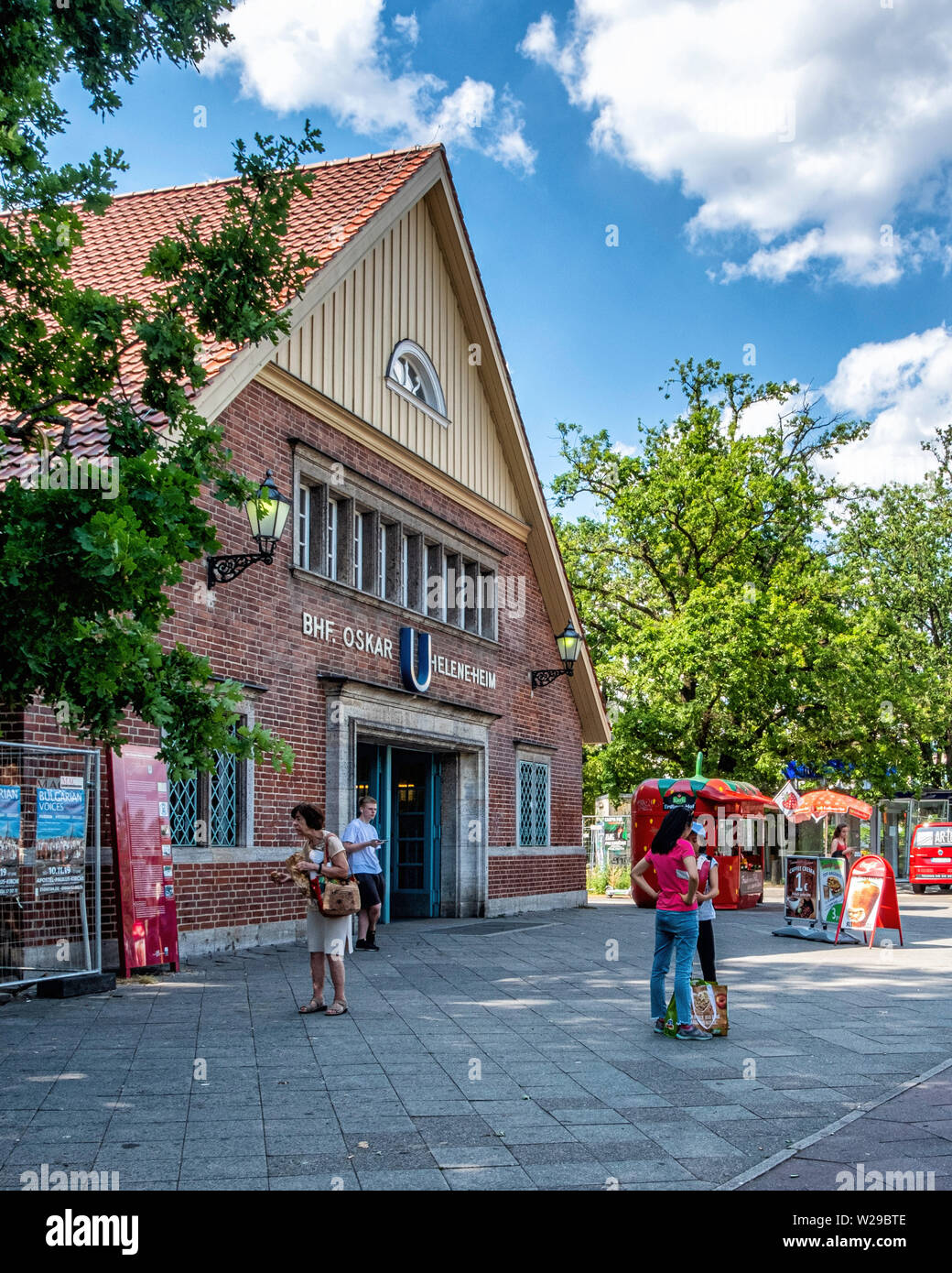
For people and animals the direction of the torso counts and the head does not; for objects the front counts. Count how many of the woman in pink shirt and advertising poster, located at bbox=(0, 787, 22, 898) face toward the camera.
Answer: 1

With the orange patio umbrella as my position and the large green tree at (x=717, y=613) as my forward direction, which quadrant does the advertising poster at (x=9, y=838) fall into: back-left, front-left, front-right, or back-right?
back-left

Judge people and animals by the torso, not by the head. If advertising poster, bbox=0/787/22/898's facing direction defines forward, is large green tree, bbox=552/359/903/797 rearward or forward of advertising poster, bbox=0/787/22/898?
rearward

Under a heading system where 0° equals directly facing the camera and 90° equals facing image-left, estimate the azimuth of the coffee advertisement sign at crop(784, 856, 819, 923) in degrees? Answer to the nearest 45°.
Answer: approximately 0°

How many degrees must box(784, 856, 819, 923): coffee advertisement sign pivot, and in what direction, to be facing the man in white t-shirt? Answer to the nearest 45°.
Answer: approximately 45° to its right

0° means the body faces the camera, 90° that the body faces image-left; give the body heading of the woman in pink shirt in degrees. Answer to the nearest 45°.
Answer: approximately 225°

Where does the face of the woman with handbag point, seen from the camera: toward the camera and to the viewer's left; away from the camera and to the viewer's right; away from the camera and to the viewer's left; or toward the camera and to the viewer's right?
toward the camera and to the viewer's left

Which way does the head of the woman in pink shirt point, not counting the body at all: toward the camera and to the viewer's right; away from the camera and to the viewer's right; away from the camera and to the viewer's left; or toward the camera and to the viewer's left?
away from the camera and to the viewer's right

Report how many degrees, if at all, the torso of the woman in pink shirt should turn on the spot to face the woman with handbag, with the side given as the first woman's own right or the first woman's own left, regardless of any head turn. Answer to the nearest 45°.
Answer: approximately 135° to the first woman's own left

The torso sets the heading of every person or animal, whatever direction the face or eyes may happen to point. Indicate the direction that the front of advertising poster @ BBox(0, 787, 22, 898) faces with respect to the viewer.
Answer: facing the viewer

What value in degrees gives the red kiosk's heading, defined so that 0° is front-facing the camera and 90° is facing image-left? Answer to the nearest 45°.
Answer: approximately 315°

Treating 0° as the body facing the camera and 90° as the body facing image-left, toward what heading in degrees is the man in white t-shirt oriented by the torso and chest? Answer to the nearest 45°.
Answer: approximately 315°

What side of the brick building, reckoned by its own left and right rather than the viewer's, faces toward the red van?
left

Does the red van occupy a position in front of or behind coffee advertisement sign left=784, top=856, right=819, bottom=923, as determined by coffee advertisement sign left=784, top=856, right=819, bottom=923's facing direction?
behind

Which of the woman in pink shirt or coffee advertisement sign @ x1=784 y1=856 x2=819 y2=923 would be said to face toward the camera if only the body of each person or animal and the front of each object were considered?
the coffee advertisement sign

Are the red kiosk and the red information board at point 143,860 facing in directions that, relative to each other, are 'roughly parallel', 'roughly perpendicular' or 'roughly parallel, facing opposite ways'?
roughly parallel

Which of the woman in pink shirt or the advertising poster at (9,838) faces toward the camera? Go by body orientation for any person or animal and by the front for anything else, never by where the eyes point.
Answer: the advertising poster

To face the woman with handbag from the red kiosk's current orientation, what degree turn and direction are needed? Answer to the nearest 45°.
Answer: approximately 45° to its right
